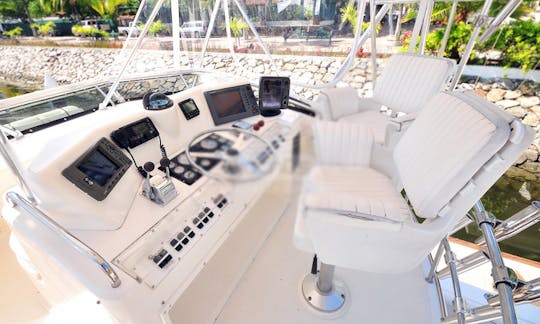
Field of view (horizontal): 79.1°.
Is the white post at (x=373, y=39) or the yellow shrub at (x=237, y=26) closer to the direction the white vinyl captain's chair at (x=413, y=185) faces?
the yellow shrub

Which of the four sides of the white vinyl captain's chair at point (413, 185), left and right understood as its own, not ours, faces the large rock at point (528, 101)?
right

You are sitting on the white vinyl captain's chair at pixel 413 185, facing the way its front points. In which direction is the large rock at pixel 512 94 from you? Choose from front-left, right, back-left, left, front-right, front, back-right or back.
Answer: right

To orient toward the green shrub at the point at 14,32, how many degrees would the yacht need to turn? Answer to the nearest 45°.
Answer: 0° — it already faces it

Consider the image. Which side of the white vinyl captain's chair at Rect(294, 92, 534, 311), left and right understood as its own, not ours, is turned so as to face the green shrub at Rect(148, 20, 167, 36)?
right

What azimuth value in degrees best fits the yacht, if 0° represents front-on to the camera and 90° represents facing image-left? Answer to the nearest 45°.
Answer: approximately 135°

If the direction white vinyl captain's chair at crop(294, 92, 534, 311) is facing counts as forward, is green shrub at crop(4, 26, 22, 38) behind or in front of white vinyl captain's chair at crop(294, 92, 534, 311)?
in front

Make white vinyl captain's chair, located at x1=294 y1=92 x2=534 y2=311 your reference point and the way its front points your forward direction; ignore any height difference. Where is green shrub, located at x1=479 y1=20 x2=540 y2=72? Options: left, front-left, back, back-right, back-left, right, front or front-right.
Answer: right

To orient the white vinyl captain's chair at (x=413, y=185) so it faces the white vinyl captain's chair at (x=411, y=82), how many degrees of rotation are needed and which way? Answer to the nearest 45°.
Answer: approximately 90° to its right

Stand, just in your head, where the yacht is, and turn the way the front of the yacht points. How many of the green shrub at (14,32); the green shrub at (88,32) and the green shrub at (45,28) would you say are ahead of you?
3

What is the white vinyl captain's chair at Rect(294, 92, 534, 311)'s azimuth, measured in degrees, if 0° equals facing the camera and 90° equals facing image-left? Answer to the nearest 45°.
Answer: approximately 90°

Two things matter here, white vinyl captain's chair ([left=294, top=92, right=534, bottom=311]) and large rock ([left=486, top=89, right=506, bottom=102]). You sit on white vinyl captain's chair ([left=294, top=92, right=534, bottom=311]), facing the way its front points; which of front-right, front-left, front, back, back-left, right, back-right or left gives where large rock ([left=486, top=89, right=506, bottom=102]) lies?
right

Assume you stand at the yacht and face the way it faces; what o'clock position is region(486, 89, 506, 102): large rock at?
The large rock is roughly at 3 o'clock from the yacht.

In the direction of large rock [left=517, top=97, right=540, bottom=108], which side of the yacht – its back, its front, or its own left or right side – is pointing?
right

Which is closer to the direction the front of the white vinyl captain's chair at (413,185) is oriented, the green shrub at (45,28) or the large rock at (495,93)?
the green shrub

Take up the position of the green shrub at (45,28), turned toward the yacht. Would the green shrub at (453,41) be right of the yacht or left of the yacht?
left

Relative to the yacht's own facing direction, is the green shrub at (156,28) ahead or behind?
ahead
